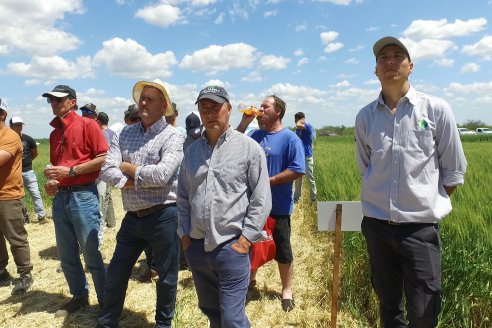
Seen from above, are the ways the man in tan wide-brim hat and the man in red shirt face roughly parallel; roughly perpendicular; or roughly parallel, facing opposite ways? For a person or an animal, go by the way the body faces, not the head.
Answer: roughly parallel

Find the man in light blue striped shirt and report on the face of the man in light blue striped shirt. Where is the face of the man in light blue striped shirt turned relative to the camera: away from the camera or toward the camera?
toward the camera

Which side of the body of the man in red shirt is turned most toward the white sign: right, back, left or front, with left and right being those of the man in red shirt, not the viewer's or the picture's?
left

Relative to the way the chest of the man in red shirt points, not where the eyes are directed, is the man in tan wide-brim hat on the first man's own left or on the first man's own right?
on the first man's own left

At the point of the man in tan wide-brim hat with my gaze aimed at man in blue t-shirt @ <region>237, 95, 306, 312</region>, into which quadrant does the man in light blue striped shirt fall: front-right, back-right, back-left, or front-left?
front-right

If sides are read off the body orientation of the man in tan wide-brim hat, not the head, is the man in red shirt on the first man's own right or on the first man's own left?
on the first man's own right

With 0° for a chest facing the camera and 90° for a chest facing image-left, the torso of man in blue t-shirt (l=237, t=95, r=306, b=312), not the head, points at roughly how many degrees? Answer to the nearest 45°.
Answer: approximately 45°

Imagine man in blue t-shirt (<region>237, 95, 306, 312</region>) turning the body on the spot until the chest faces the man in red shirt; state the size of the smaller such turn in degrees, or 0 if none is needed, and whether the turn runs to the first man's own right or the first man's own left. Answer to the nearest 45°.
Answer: approximately 45° to the first man's own right

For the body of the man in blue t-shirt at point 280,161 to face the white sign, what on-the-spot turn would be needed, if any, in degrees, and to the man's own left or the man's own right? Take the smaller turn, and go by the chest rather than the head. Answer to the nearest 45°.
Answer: approximately 90° to the man's own left
